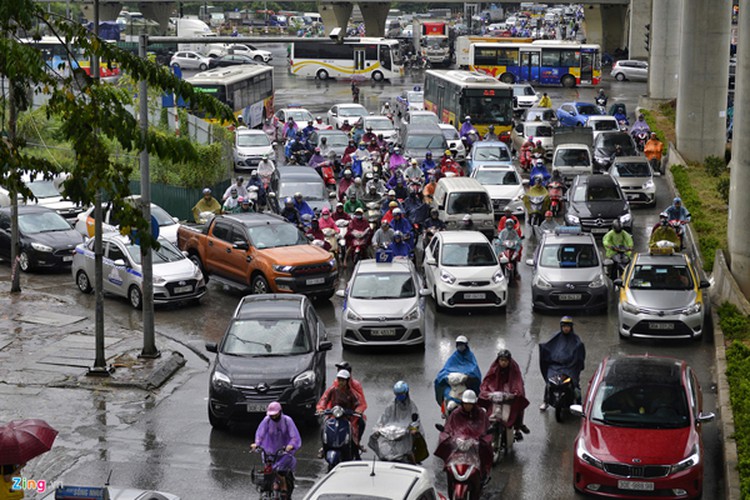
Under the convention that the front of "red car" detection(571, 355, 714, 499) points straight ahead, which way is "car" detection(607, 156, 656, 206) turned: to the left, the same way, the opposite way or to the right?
the same way

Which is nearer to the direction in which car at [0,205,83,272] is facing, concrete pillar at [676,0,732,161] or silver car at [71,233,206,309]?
the silver car

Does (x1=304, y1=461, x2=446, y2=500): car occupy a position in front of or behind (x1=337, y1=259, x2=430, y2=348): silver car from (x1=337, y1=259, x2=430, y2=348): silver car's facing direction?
in front

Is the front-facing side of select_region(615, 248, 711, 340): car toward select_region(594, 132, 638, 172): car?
no

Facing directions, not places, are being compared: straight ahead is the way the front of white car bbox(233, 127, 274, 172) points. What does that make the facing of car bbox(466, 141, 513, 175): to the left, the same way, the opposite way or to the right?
the same way

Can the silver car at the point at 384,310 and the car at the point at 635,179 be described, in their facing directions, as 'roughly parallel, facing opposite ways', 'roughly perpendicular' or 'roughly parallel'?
roughly parallel

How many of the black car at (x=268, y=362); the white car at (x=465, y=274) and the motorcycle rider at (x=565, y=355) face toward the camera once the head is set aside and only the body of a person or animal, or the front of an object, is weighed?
3

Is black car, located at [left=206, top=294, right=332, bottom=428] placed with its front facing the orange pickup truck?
no

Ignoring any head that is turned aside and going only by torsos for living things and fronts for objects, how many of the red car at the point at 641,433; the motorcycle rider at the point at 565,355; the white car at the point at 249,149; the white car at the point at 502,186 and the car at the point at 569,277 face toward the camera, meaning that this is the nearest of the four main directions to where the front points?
5

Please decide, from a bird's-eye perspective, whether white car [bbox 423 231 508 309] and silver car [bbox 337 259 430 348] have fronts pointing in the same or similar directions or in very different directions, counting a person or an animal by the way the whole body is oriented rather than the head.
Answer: same or similar directions

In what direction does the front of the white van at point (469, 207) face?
toward the camera

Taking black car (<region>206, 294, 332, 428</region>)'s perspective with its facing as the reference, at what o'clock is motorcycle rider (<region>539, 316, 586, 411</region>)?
The motorcycle rider is roughly at 9 o'clock from the black car.

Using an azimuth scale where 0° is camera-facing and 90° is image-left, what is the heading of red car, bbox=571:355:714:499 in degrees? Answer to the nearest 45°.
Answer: approximately 0°

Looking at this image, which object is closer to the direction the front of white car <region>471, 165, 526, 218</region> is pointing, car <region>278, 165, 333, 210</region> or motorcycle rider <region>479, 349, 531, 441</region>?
the motorcycle rider

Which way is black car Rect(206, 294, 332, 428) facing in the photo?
toward the camera

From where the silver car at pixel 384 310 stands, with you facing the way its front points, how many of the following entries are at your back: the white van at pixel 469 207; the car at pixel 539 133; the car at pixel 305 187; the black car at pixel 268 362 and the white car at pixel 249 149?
4

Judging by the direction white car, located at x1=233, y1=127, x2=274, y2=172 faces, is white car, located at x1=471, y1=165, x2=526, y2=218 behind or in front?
in front

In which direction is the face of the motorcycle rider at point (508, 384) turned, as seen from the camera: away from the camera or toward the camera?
toward the camera

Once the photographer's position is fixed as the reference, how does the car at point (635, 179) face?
facing the viewer

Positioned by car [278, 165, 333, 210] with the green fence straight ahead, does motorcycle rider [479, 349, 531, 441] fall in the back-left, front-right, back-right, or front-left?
back-left

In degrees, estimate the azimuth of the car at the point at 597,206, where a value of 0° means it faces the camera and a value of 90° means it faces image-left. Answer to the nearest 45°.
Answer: approximately 0°
